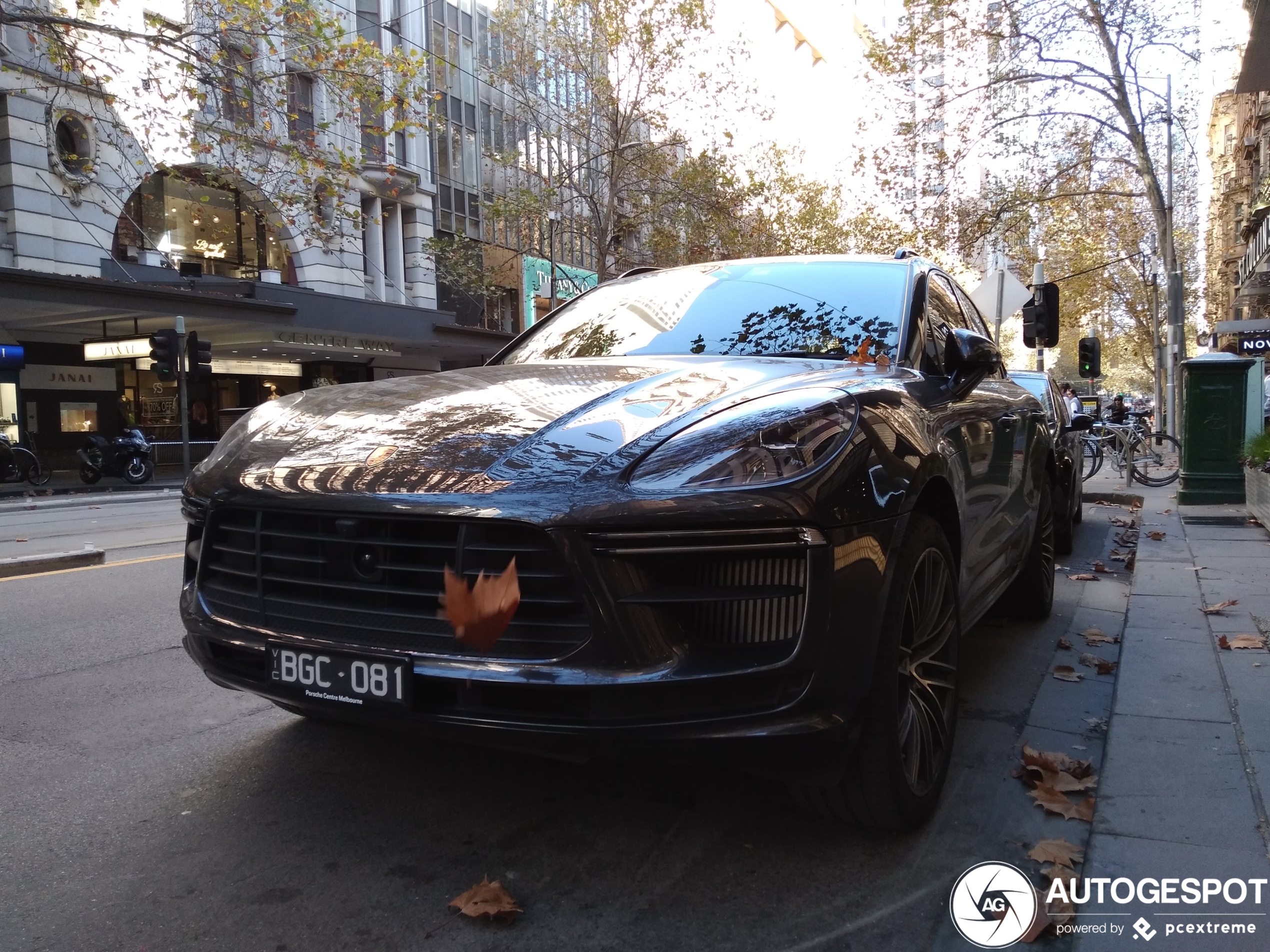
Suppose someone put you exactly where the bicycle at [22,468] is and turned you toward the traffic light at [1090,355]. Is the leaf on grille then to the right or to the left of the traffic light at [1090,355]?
right

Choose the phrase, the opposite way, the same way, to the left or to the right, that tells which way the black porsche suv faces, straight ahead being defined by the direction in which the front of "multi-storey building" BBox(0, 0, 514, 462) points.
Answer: to the right

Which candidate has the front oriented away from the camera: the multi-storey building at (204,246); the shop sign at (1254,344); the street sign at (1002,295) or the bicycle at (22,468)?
the street sign at (1002,295)

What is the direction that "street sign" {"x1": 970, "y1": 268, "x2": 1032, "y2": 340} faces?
away from the camera

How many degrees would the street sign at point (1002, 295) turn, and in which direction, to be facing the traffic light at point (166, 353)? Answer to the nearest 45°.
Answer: approximately 90° to its left

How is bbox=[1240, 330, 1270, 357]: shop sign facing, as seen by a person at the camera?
facing the viewer

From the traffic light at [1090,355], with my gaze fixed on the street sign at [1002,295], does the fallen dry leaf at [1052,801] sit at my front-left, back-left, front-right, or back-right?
front-left

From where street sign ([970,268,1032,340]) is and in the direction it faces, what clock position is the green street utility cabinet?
The green street utility cabinet is roughly at 5 o'clock from the street sign.

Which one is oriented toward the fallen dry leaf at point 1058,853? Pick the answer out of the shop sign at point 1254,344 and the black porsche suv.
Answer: the shop sign

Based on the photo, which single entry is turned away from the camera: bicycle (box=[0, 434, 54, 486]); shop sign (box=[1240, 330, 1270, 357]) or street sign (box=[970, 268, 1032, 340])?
street sign (box=[970, 268, 1032, 340])

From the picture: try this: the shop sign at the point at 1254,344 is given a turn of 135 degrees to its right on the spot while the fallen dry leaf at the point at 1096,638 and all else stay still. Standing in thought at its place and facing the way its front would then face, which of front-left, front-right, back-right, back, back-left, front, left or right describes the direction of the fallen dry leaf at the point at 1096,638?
back-left

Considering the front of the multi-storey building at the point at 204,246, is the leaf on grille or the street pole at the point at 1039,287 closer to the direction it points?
the street pole

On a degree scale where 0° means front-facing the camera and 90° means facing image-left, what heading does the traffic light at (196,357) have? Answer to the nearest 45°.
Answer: approximately 270°

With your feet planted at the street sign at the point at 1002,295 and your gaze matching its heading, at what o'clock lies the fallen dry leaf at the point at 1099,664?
The fallen dry leaf is roughly at 6 o'clock from the street sign.
